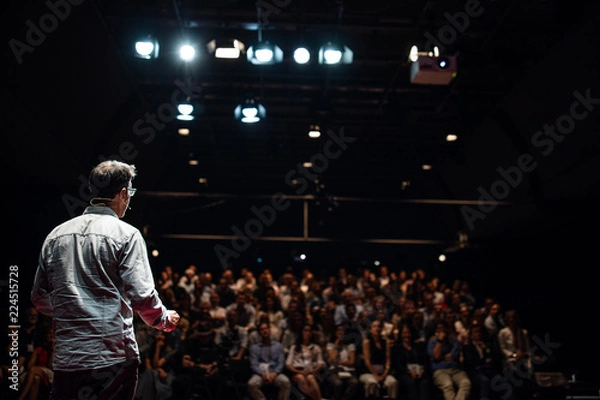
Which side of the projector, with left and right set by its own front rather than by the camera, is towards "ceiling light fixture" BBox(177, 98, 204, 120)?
right

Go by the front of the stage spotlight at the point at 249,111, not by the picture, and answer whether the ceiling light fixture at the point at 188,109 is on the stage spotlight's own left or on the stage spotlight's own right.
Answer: on the stage spotlight's own right

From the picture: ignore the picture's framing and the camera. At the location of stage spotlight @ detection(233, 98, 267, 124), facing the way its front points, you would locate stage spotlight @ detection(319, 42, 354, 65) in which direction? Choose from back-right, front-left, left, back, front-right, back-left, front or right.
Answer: front-left

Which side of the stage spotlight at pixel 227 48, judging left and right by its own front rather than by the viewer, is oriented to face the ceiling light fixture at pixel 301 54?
left

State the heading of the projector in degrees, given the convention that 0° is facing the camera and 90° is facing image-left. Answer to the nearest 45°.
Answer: approximately 0°

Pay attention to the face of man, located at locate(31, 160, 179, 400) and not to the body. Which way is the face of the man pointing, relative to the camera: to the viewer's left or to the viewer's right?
to the viewer's right
